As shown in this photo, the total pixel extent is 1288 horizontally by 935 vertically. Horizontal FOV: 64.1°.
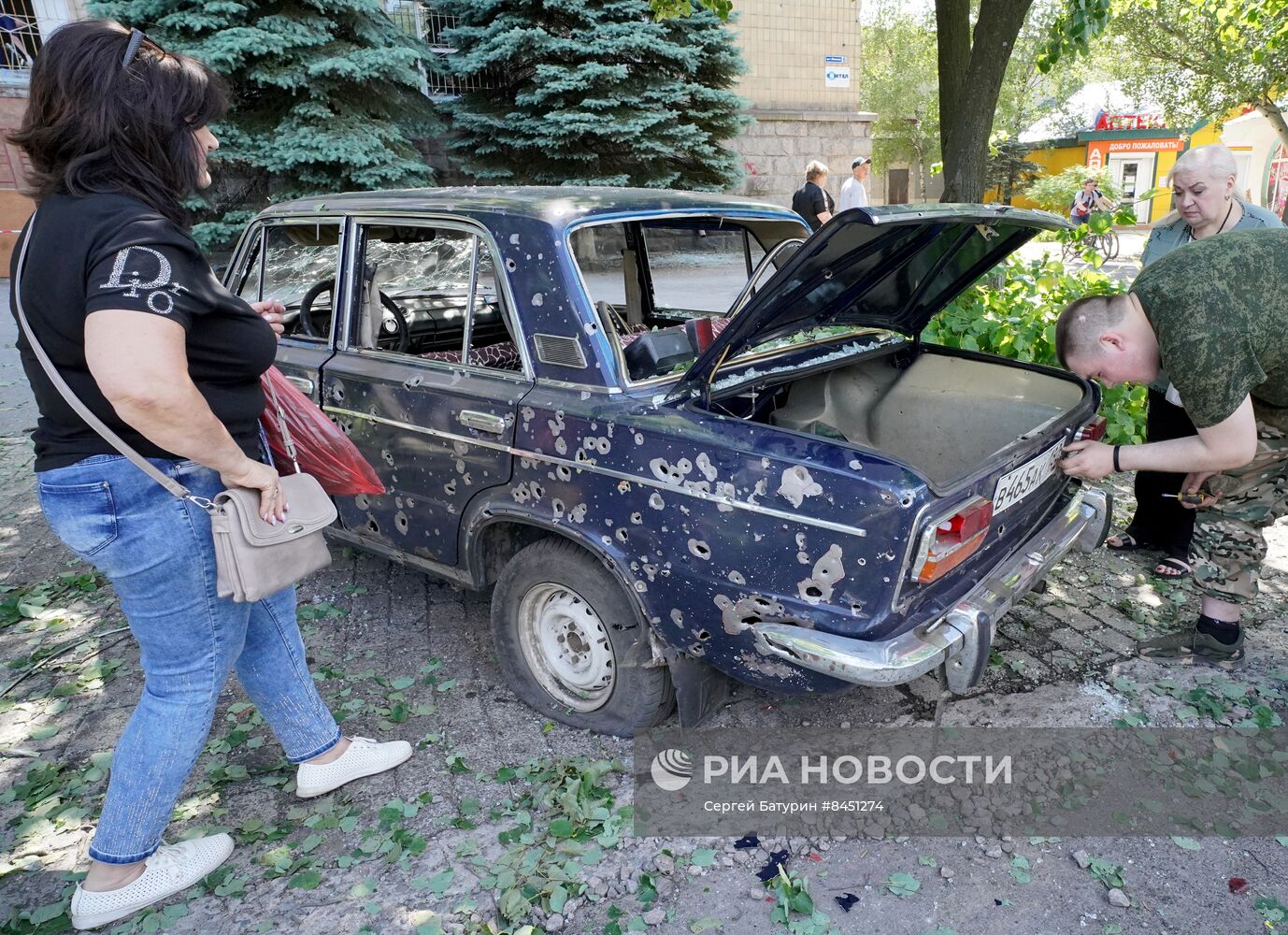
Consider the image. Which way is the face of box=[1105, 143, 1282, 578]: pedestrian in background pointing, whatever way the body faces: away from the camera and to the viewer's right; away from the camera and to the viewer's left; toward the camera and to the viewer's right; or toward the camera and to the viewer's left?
toward the camera and to the viewer's left

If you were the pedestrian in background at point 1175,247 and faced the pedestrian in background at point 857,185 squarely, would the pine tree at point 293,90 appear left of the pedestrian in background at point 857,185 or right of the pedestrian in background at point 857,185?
left

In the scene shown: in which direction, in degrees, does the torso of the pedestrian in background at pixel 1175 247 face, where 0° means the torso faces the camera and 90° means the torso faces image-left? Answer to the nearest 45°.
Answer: approximately 45°

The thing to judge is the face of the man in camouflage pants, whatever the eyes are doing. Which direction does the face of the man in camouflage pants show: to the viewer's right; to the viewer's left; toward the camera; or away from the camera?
to the viewer's left

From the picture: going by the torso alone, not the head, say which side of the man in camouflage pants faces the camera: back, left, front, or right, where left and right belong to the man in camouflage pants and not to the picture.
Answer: left

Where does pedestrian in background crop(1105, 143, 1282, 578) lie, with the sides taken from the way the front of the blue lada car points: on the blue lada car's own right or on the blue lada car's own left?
on the blue lada car's own right

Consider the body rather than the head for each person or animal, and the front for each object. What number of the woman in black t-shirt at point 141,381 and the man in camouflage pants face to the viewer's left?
1

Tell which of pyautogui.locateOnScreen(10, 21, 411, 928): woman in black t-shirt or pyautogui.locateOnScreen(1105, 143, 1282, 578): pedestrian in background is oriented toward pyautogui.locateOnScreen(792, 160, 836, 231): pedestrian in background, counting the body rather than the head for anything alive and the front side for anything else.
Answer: the woman in black t-shirt

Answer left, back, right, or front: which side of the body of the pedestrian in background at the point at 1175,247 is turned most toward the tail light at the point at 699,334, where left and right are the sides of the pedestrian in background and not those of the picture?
front

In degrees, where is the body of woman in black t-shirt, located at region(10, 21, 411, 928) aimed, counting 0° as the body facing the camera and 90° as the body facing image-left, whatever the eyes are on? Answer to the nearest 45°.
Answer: approximately 225°

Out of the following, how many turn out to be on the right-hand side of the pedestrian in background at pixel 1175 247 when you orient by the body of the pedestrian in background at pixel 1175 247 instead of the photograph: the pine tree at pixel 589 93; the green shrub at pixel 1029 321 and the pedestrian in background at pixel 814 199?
3

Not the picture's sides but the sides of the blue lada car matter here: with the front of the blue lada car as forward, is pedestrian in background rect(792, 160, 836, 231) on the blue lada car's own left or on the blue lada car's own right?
on the blue lada car's own right

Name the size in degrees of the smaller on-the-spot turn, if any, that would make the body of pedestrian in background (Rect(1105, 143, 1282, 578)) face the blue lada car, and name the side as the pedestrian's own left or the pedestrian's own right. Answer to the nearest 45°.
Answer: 0° — they already face it
